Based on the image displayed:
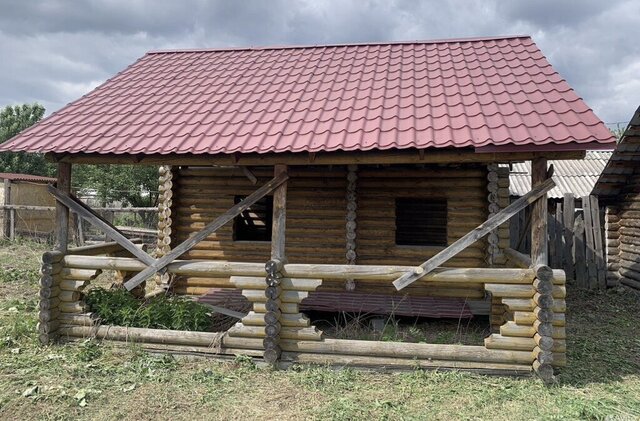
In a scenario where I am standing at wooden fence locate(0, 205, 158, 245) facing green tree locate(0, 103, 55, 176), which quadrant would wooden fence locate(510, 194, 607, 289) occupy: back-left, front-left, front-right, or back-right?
back-right

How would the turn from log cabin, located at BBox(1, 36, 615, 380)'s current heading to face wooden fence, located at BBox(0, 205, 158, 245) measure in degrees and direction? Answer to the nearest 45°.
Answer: approximately 135° to its right

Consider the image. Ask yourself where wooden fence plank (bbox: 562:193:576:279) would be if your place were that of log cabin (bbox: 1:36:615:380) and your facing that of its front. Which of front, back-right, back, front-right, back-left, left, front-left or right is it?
back-left

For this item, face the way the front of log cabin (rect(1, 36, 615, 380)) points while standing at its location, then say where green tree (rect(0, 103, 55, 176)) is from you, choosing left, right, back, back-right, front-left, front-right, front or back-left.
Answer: back-right

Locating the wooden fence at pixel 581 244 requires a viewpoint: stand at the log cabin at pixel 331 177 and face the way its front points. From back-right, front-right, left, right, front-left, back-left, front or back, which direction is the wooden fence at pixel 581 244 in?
back-left

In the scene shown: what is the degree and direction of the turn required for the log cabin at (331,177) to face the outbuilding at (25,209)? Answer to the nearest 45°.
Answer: approximately 135° to its right

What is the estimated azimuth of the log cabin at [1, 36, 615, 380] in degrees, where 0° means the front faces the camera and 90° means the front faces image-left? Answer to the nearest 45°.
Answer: approximately 0°

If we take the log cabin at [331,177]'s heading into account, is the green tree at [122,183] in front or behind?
behind
